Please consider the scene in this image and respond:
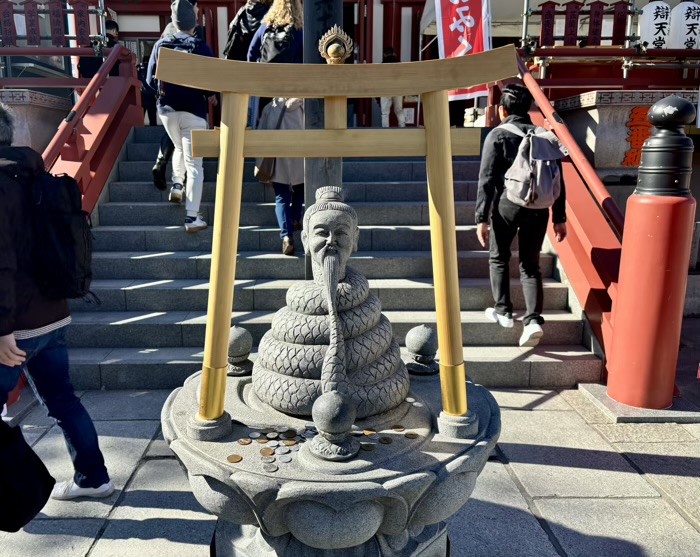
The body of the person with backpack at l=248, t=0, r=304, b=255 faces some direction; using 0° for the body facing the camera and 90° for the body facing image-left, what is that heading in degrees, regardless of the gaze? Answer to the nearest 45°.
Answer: approximately 180°

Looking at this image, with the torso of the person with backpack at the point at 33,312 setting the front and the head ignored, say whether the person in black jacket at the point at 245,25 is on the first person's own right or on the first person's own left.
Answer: on the first person's own right

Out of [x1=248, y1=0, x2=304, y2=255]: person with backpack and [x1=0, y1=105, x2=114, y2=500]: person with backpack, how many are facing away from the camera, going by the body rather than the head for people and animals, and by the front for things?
1

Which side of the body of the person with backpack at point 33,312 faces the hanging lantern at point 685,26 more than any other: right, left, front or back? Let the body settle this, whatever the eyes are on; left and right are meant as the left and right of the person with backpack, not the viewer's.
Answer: back

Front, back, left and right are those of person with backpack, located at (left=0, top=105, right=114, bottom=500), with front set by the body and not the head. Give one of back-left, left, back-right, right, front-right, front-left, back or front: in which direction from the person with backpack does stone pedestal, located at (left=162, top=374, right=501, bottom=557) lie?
back-left

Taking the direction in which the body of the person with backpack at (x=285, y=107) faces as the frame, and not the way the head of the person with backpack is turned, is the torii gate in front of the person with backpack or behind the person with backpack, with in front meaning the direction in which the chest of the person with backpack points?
behind

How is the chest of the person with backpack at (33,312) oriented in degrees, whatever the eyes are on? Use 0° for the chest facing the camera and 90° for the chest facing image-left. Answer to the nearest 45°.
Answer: approximately 90°

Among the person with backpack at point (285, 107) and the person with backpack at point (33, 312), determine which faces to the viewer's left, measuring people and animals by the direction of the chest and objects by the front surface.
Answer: the person with backpack at point (33, 312)

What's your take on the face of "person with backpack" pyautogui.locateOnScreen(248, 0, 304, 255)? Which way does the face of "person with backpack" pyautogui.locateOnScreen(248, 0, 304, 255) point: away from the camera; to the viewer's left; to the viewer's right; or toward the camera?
away from the camera

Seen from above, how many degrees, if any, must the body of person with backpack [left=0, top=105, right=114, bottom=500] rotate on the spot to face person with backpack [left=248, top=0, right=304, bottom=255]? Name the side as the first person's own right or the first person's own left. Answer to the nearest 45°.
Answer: approximately 135° to the first person's own right

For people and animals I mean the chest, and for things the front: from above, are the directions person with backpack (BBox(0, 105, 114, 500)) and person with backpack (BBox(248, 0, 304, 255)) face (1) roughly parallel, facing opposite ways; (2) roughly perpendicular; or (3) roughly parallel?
roughly perpendicular
